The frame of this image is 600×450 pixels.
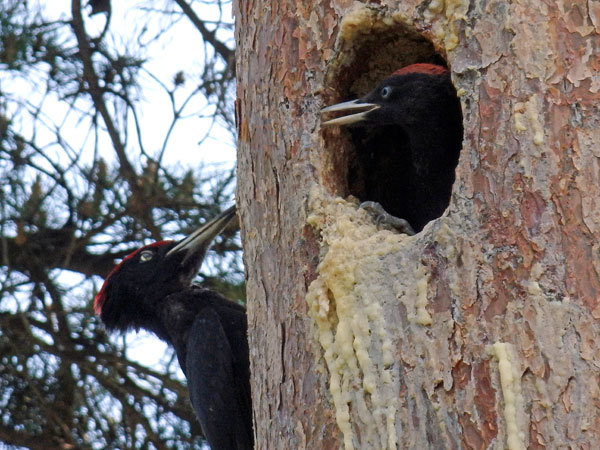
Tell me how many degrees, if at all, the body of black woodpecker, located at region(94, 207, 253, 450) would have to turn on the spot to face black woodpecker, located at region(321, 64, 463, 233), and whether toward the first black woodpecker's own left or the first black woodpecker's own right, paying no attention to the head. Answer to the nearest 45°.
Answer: approximately 45° to the first black woodpecker's own right

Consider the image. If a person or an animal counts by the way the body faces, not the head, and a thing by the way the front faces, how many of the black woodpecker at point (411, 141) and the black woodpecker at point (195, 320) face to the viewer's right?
1

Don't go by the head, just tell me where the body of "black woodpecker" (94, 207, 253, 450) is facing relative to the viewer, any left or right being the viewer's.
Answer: facing to the right of the viewer

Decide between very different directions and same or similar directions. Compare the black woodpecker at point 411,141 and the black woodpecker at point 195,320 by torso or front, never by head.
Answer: very different directions
